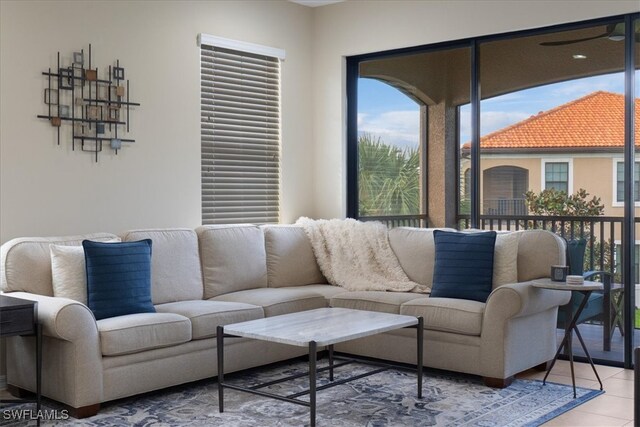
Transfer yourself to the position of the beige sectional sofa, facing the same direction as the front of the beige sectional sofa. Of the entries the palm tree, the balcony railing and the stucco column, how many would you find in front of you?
0

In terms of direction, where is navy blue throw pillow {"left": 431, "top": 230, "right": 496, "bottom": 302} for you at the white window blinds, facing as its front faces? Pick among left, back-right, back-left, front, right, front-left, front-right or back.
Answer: front

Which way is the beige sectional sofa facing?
toward the camera

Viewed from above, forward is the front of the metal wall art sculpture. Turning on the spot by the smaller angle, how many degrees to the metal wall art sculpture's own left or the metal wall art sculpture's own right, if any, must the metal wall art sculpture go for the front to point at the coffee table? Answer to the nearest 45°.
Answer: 0° — it already faces it

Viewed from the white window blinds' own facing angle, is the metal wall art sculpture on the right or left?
on its right

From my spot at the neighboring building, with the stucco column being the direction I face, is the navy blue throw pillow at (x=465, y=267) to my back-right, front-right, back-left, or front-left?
front-left

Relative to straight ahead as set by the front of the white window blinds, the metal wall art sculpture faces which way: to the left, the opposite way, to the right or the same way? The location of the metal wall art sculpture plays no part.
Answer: the same way

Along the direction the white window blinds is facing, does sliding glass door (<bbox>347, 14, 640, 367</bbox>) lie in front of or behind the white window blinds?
in front

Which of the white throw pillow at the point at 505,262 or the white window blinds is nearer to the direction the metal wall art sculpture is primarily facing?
the white throw pillow

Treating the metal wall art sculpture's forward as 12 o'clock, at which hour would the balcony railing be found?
The balcony railing is roughly at 10 o'clock from the metal wall art sculpture.

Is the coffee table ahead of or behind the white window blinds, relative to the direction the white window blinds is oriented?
ahead

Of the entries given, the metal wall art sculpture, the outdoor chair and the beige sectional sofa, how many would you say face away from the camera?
0
